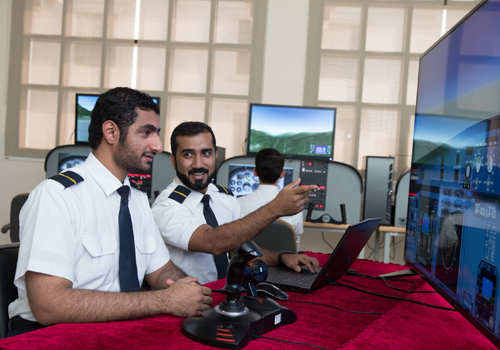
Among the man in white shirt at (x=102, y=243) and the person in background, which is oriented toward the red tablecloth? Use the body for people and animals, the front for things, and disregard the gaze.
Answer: the man in white shirt

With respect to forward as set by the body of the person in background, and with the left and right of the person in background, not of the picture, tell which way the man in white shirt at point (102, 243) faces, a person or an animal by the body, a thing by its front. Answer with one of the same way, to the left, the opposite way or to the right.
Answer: to the right

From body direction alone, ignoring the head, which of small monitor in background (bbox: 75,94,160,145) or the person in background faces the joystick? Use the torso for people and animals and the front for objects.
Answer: the small monitor in background

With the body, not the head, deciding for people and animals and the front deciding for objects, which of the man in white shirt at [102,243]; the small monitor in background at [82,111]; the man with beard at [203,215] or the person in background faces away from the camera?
the person in background

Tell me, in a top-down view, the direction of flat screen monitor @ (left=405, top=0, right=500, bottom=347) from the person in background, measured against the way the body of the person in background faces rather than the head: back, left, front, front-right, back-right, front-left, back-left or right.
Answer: back

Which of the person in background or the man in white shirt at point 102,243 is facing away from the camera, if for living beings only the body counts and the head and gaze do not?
the person in background

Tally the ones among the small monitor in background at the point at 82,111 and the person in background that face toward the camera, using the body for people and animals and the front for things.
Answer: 1

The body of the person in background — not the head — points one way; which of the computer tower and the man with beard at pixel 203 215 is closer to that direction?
the computer tower

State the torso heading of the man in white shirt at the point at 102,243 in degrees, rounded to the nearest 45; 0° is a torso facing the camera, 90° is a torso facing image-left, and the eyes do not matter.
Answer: approximately 315°

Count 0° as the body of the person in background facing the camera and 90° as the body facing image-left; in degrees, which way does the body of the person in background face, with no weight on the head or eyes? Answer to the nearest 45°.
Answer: approximately 180°

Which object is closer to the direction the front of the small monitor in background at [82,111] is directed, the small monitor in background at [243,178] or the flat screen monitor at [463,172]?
the flat screen monitor

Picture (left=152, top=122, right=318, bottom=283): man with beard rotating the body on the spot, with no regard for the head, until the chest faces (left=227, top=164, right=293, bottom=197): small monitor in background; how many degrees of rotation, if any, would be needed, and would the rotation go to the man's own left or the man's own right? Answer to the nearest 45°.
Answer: approximately 135° to the man's own left

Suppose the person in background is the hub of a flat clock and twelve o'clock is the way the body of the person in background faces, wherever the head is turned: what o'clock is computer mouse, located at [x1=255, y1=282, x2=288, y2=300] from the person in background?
The computer mouse is roughly at 6 o'clock from the person in background.

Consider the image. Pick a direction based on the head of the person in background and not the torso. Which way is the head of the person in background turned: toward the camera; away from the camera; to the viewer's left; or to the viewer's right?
away from the camera
